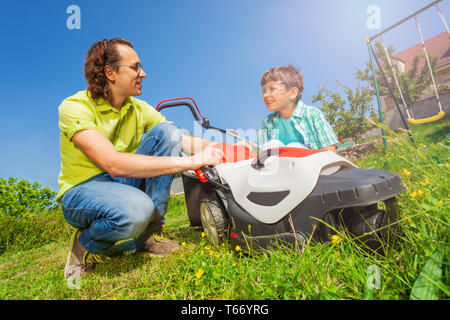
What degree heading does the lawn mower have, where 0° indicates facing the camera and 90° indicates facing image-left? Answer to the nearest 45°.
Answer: approximately 315°

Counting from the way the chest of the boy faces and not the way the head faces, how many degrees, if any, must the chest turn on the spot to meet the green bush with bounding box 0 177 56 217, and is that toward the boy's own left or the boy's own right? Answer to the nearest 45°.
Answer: approximately 90° to the boy's own right

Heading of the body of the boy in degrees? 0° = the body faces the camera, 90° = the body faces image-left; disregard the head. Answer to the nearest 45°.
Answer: approximately 45°

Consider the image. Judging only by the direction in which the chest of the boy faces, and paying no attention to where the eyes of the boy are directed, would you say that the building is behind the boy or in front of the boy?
behind

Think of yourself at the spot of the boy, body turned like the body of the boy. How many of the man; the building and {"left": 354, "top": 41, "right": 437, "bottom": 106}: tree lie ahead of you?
1

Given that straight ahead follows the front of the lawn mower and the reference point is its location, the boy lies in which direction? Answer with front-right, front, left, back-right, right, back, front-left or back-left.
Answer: back-left

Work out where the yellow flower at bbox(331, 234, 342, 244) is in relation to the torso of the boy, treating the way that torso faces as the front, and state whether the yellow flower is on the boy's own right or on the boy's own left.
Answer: on the boy's own left

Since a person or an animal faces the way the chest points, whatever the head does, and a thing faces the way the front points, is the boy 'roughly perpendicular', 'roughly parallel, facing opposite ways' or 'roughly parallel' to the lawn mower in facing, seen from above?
roughly perpendicular

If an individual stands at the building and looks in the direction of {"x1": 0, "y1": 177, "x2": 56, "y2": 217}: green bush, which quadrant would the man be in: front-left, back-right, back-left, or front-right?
front-left

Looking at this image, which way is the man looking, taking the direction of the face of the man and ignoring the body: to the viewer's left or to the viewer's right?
to the viewer's right

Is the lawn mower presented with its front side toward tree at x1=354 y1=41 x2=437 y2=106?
no

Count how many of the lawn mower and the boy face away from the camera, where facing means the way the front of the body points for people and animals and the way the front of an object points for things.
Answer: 0

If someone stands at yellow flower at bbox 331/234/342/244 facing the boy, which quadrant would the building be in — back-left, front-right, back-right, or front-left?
front-right
